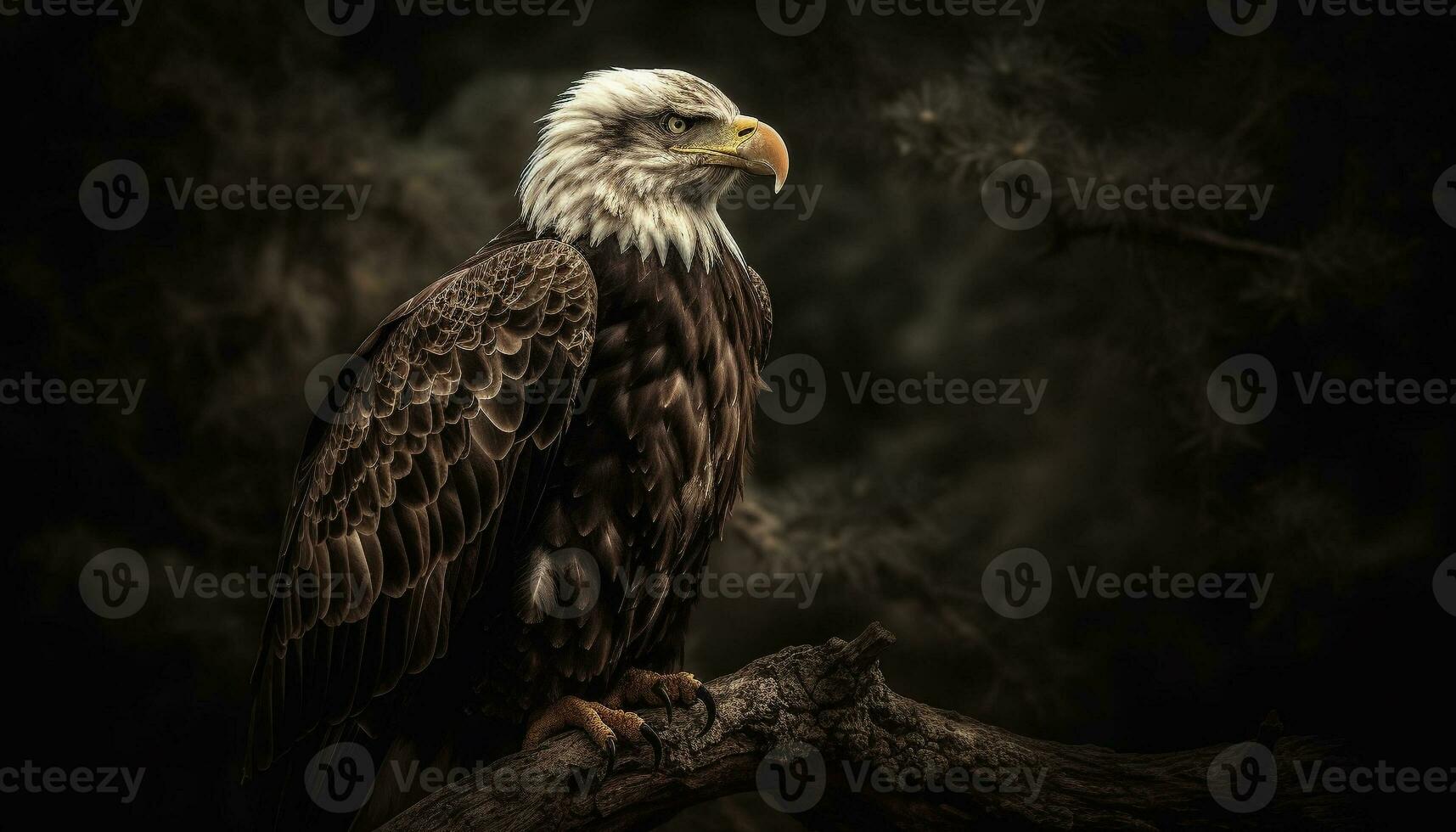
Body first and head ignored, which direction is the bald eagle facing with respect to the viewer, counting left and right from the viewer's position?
facing the viewer and to the right of the viewer
